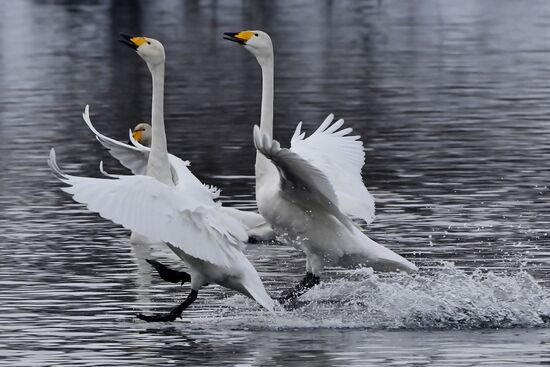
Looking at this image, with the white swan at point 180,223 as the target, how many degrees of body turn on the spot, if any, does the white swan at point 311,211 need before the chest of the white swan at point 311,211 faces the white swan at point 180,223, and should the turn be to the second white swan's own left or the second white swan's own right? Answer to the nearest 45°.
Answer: approximately 45° to the second white swan's own left

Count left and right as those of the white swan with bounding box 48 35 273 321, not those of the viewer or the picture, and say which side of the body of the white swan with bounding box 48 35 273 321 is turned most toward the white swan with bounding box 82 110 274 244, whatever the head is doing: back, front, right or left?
right

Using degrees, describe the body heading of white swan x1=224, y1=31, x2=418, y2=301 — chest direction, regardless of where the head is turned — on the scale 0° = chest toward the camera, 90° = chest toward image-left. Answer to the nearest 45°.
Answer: approximately 90°

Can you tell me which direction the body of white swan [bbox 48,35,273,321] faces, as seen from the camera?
to the viewer's left

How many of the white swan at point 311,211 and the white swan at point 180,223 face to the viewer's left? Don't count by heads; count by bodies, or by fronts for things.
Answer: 2
